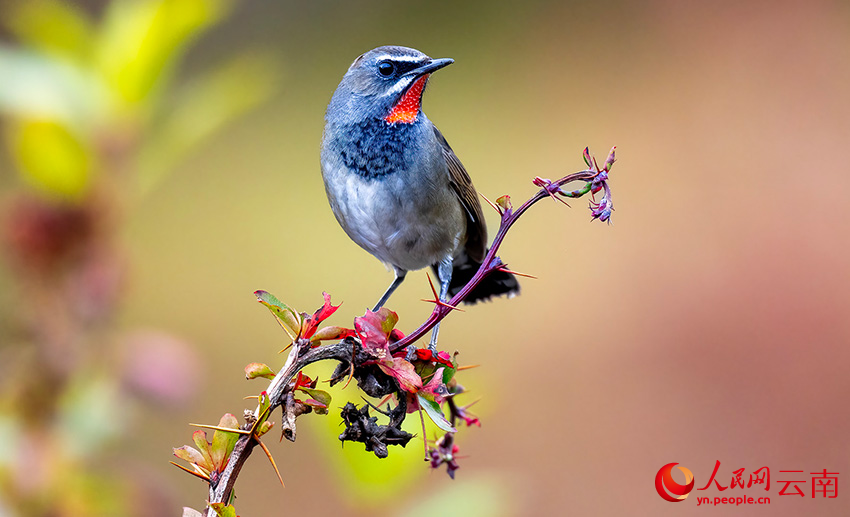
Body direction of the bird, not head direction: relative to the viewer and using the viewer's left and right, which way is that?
facing the viewer and to the left of the viewer
